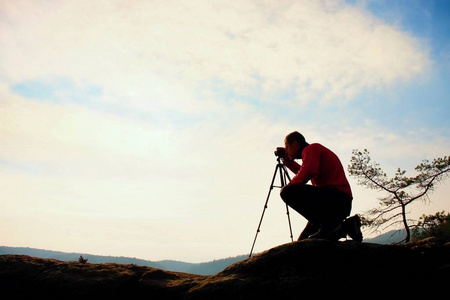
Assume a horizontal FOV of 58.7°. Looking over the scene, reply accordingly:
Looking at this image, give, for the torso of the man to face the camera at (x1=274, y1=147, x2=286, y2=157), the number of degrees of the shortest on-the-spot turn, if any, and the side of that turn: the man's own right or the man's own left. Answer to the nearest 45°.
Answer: approximately 45° to the man's own right

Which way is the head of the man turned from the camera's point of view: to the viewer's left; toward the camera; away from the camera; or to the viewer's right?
to the viewer's left

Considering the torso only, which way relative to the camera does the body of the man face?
to the viewer's left
